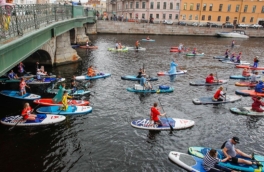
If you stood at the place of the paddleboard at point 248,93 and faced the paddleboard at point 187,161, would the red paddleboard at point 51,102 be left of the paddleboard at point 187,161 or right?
right

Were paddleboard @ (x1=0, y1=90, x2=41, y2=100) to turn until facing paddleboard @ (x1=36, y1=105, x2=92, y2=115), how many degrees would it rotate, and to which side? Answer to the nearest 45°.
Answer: approximately 45° to its right

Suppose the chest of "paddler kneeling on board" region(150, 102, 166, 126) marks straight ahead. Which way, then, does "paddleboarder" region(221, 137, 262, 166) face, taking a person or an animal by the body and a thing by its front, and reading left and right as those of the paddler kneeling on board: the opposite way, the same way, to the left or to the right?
the same way

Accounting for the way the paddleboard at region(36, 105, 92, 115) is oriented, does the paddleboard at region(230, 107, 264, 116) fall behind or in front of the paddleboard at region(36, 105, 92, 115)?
in front

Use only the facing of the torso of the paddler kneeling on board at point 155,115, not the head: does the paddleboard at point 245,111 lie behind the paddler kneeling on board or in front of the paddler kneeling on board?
in front

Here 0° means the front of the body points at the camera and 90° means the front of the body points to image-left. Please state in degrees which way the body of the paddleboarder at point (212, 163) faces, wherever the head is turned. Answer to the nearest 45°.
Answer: approximately 270°
